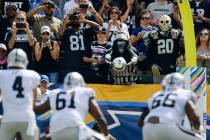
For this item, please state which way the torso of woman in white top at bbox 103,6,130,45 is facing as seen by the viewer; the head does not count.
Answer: toward the camera

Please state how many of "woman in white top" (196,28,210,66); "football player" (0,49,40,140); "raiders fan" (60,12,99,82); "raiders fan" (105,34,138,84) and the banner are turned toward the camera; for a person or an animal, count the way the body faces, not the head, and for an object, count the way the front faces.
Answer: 4

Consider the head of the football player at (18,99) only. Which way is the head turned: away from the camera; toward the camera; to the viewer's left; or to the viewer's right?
away from the camera

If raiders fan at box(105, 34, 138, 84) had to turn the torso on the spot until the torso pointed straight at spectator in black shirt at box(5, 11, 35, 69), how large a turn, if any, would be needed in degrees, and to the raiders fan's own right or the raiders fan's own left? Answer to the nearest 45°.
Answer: approximately 90° to the raiders fan's own right

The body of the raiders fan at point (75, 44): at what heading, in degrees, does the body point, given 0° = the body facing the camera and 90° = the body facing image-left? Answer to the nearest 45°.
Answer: approximately 0°

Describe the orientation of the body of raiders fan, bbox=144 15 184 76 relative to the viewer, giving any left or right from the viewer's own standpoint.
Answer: facing the viewer

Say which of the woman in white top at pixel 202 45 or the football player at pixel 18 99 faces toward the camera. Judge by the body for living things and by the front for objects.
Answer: the woman in white top

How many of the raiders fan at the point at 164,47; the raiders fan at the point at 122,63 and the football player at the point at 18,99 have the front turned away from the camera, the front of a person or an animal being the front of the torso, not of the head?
1

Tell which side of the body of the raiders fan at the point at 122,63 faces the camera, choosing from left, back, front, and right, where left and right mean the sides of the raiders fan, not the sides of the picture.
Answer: front

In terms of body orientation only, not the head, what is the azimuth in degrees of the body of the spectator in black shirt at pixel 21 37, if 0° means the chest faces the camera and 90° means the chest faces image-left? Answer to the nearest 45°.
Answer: approximately 0°

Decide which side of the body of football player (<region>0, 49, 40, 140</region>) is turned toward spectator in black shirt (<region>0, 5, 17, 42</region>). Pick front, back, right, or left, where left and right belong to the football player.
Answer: front
